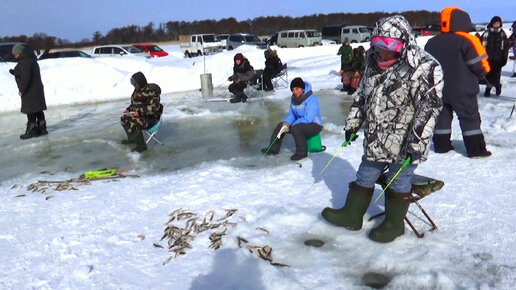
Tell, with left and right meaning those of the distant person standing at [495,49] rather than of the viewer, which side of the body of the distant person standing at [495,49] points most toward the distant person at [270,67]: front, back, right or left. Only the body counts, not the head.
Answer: right

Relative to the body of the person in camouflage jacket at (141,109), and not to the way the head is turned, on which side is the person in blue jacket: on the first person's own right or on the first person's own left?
on the first person's own left

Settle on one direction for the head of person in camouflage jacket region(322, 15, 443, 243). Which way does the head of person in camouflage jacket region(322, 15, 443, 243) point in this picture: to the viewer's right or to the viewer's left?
to the viewer's left

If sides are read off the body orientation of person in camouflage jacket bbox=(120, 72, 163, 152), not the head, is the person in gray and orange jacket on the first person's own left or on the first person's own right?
on the first person's own left

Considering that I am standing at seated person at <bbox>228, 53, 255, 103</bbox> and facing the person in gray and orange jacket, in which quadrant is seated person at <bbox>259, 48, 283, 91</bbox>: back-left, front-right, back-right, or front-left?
back-left

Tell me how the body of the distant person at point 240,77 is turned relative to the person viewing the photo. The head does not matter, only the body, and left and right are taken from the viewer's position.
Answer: facing the viewer and to the left of the viewer

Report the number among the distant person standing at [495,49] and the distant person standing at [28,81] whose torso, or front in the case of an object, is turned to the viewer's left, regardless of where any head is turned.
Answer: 1

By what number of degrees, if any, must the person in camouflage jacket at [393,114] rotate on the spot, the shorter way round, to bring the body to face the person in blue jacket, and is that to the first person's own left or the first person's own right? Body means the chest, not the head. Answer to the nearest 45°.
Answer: approximately 90° to the first person's own right

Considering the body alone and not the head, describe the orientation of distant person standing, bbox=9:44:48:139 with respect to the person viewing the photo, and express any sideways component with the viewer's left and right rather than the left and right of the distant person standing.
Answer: facing to the left of the viewer

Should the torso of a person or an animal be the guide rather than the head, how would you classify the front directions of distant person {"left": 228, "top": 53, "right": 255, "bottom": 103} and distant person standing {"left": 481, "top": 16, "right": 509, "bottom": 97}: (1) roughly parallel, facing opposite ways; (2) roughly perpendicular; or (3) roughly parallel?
roughly parallel

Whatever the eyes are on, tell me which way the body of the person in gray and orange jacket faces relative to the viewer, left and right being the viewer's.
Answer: facing away from the viewer

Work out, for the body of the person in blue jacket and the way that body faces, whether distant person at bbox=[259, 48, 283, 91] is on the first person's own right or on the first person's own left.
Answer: on the first person's own right

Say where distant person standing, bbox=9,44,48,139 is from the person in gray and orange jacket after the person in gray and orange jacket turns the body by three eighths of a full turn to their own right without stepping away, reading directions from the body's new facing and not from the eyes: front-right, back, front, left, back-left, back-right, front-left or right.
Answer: back-right
